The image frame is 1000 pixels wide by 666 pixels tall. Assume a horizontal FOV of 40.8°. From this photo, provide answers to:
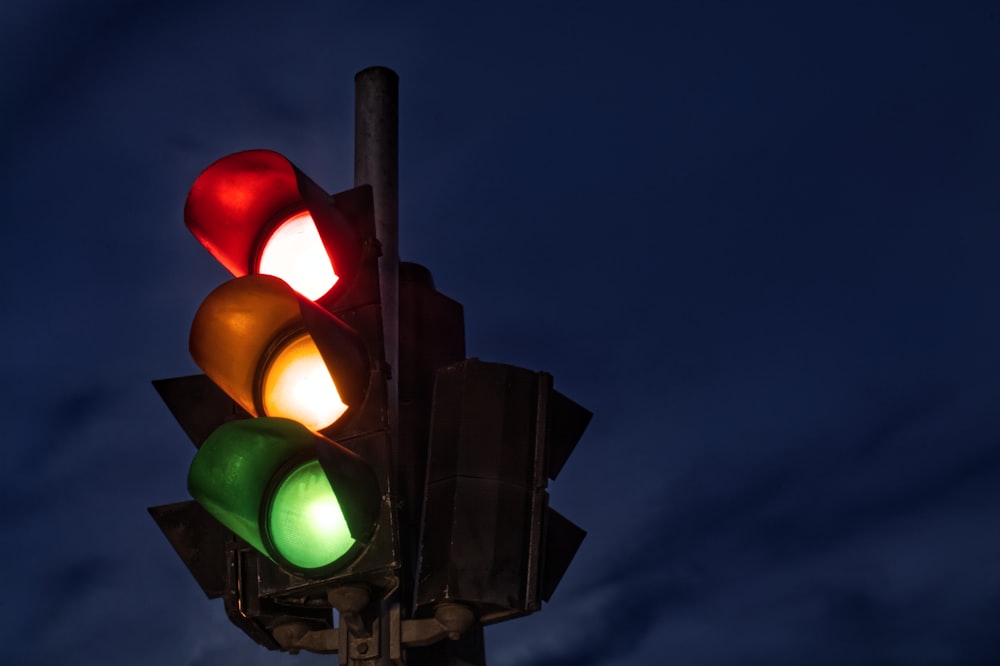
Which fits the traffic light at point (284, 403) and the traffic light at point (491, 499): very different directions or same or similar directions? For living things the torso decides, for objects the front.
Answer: very different directions

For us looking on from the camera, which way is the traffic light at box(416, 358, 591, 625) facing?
facing away from the viewer and to the right of the viewer

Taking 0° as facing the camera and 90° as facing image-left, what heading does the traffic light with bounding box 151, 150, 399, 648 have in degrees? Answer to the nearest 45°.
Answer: approximately 45°
